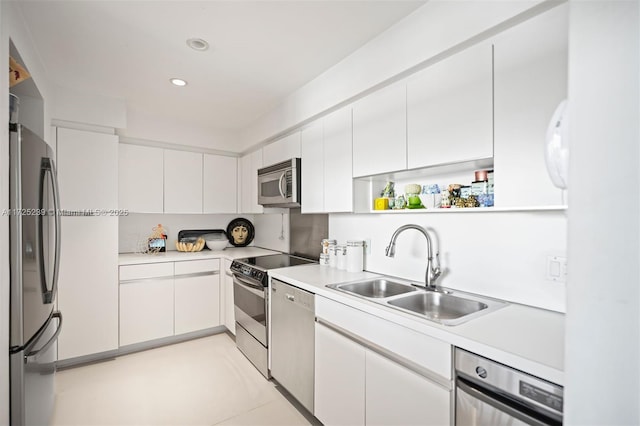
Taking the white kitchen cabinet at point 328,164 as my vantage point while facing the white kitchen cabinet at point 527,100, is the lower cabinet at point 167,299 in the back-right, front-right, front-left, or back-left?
back-right

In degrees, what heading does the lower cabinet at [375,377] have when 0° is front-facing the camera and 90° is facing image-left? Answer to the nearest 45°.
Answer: approximately 45°

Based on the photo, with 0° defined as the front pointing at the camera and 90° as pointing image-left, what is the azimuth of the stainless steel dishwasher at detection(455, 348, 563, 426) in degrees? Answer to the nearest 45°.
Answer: approximately 45°

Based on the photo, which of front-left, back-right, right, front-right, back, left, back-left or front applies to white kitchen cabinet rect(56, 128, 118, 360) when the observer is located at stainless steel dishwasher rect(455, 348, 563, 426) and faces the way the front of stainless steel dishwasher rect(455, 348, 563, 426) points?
front-right

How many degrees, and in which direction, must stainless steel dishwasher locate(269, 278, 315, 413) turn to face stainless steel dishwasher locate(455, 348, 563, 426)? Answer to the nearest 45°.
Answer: approximately 90° to its left

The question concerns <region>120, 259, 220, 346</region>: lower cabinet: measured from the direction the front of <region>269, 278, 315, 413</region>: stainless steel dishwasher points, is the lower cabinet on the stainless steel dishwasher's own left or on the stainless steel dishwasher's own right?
on the stainless steel dishwasher's own right

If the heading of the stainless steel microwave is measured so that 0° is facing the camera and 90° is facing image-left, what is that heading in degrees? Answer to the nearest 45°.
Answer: approximately 45°

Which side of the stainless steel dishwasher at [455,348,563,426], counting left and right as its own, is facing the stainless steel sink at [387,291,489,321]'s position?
right

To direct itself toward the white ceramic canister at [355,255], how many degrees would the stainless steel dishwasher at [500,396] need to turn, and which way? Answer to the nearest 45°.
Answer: approximately 90° to its right
